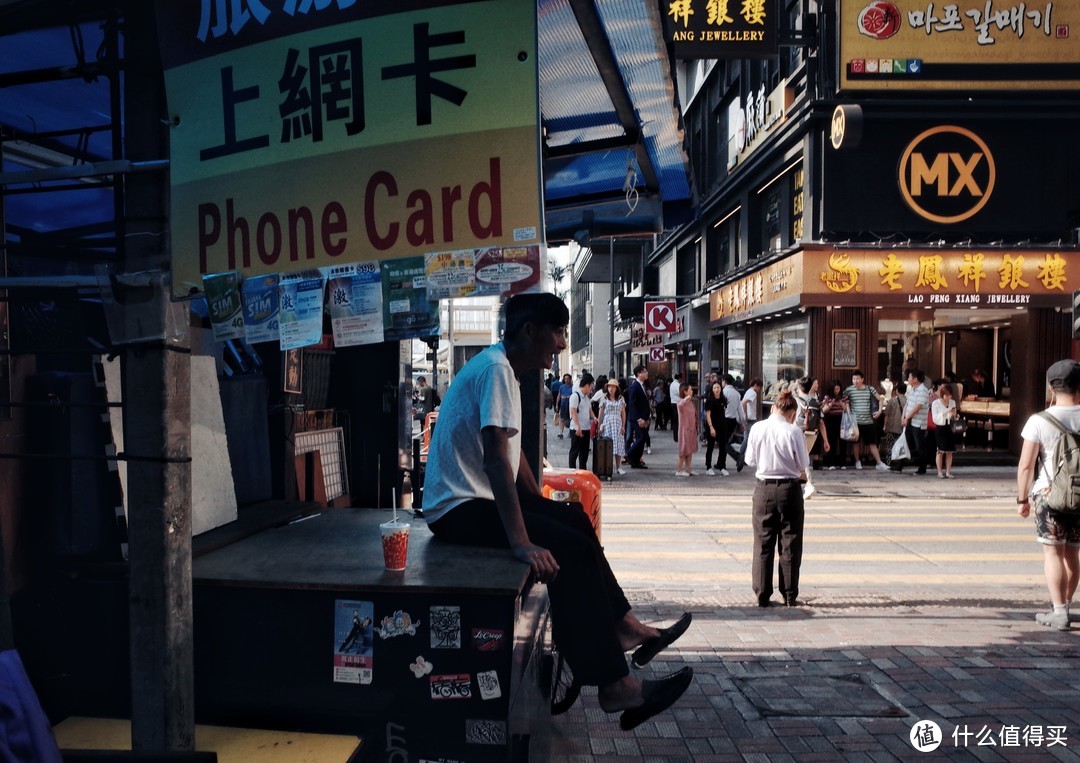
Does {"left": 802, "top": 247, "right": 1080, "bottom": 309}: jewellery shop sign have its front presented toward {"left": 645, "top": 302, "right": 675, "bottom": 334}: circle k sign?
no

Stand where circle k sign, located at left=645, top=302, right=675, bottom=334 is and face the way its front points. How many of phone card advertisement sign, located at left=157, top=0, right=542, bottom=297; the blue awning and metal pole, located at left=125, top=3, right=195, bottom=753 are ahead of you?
3

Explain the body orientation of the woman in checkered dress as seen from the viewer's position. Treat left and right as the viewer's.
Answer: facing the viewer

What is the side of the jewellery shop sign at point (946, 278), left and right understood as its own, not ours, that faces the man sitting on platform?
front

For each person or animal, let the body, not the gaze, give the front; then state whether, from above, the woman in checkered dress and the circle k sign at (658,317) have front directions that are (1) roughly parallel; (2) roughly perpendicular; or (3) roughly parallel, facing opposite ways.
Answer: roughly parallel

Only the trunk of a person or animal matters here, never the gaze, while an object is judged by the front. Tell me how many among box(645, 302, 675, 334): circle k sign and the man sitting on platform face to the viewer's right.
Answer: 1

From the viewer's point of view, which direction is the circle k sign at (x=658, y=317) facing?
toward the camera

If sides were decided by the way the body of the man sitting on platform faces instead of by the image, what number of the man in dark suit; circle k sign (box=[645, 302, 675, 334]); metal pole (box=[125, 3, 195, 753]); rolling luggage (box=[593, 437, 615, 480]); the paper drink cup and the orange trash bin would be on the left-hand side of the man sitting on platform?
4

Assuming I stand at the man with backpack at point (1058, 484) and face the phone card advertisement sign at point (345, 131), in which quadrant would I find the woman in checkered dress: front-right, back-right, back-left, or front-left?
back-right

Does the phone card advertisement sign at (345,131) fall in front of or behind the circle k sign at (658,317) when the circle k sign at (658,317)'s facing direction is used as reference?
in front

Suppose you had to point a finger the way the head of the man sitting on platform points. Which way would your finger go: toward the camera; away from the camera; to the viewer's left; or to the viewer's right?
to the viewer's right

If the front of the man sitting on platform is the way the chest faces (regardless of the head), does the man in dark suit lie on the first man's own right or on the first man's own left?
on the first man's own left

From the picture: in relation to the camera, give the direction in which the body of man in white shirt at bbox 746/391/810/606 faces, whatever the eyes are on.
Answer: away from the camera

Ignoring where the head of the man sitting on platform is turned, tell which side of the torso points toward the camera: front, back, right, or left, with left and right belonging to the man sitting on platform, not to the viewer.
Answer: right

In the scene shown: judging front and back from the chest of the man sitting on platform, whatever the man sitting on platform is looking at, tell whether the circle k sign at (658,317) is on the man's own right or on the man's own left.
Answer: on the man's own left

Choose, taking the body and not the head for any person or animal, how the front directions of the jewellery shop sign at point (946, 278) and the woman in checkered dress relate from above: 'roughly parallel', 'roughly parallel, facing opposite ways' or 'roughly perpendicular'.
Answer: roughly parallel

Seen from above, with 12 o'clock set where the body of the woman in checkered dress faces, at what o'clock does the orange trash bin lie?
The orange trash bin is roughly at 12 o'clock from the woman in checkered dress.

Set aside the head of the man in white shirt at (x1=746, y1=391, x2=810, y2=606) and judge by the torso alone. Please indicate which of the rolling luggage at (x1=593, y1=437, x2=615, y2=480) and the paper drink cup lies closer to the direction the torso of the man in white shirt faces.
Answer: the rolling luggage

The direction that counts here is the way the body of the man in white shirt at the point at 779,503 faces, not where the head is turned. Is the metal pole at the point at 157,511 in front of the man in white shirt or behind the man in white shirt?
behind

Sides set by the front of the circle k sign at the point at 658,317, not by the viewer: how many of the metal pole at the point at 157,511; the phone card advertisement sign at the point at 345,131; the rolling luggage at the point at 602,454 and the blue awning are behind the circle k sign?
0

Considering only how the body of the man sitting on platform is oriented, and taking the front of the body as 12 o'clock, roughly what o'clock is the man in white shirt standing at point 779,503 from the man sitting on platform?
The man in white shirt standing is roughly at 10 o'clock from the man sitting on platform.

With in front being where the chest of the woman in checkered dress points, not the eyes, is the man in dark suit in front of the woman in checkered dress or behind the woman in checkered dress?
behind
